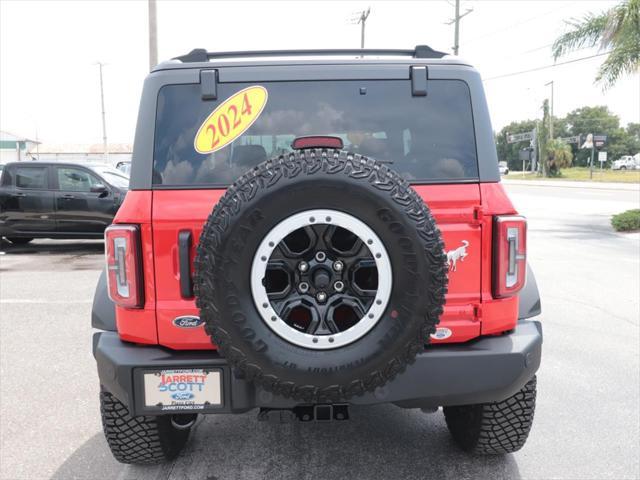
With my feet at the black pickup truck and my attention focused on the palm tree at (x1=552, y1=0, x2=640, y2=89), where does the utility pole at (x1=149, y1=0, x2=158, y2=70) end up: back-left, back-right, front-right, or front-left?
front-left

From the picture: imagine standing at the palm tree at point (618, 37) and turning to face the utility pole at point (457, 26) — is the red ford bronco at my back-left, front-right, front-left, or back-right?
back-left

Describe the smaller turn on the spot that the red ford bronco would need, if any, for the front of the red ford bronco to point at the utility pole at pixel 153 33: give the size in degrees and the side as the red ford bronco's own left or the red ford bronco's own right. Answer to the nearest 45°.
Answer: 0° — it already faces it

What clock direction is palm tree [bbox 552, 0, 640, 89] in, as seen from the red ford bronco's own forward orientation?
The palm tree is roughly at 1 o'clock from the red ford bronco.

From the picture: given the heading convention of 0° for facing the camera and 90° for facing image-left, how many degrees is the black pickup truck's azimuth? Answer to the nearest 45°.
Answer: approximately 270°

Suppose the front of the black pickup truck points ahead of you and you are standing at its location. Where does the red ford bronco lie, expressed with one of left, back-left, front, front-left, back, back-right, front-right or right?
right

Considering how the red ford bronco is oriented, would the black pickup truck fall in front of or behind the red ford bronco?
in front

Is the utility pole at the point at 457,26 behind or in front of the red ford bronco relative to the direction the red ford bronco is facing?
in front

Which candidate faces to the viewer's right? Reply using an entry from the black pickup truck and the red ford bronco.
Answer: the black pickup truck

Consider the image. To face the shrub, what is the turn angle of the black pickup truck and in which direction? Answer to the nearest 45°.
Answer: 0° — it already faces it

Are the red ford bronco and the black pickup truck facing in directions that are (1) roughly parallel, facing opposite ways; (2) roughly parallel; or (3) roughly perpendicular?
roughly perpendicular

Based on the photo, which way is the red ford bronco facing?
away from the camera
